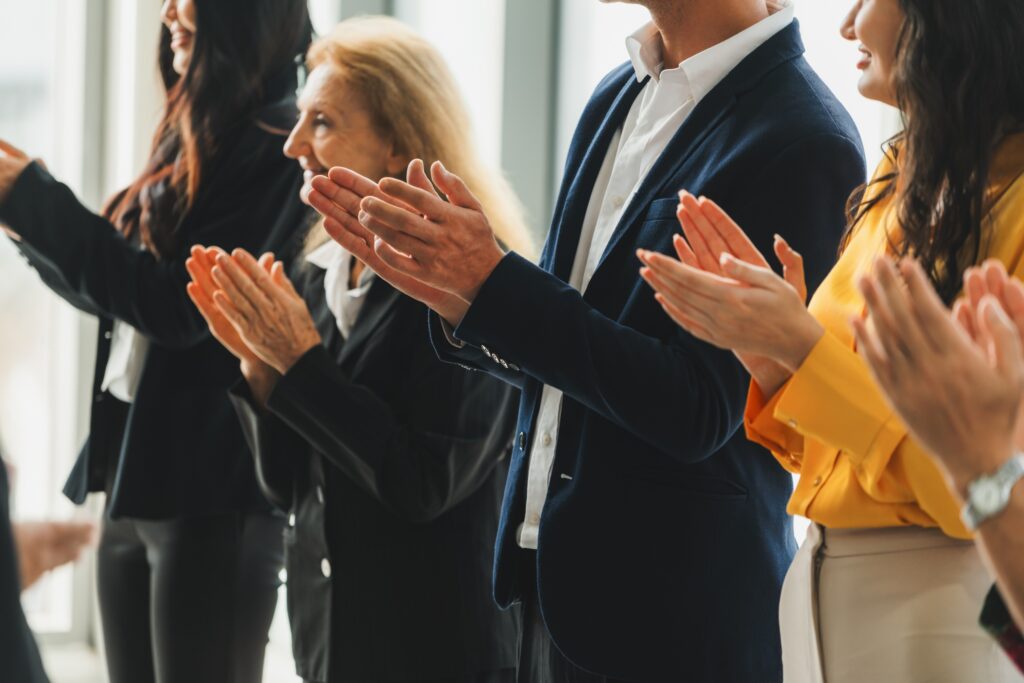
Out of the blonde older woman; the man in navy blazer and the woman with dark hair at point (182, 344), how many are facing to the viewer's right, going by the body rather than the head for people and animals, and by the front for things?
0

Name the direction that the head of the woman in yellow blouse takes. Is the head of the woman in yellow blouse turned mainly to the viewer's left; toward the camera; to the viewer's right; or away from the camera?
to the viewer's left

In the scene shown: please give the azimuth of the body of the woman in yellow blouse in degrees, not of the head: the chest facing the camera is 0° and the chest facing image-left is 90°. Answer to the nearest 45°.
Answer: approximately 90°

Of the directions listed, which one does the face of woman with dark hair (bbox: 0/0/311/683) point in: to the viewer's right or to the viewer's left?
to the viewer's left

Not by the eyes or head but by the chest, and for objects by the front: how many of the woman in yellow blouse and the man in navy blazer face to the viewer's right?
0

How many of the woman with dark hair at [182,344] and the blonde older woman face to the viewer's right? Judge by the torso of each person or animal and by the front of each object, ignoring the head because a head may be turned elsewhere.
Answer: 0

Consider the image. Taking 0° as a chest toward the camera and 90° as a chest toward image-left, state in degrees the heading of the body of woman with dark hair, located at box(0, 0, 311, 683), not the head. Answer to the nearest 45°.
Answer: approximately 45°

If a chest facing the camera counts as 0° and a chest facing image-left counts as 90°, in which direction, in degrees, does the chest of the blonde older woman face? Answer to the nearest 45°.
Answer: approximately 45°

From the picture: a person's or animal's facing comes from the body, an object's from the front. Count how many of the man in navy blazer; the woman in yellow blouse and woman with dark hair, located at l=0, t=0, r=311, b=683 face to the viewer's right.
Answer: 0

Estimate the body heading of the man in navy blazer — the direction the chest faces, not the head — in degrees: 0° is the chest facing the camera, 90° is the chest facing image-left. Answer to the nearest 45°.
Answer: approximately 45°
